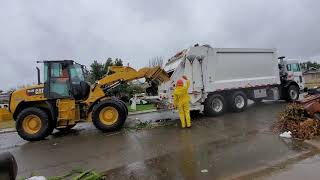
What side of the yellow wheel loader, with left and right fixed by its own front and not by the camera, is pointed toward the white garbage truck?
front

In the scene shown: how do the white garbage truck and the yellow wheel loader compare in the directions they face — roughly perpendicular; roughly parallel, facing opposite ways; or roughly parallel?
roughly parallel

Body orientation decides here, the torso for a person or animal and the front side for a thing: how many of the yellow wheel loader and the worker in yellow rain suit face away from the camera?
1

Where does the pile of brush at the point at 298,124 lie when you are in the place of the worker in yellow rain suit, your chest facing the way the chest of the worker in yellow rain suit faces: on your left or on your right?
on your right

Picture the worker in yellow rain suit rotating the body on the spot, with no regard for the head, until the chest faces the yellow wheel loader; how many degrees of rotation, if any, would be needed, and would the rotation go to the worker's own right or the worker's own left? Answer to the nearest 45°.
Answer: approximately 90° to the worker's own left

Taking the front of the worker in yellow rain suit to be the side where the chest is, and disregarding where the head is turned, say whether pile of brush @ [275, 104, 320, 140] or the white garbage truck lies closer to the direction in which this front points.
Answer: the white garbage truck

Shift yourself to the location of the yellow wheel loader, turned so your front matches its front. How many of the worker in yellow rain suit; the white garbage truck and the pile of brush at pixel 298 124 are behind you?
0

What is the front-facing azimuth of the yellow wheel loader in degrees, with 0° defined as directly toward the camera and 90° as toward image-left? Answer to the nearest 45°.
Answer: approximately 270°

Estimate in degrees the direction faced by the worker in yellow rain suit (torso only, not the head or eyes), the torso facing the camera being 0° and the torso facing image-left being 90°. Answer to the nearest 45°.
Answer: approximately 180°

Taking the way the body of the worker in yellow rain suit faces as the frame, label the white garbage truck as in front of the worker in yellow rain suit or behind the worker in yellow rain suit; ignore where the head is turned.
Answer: in front

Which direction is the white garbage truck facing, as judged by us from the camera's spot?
facing away from the viewer and to the right of the viewer
